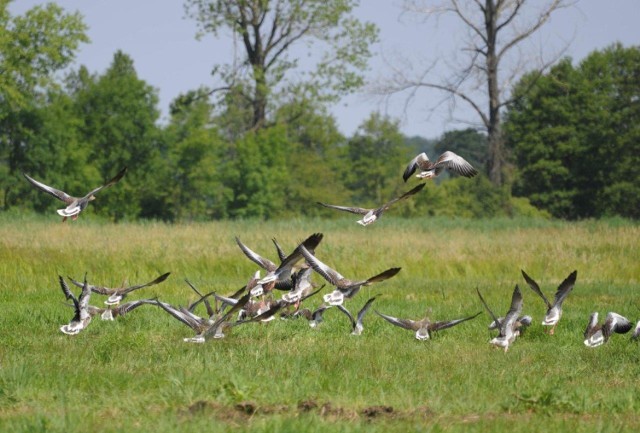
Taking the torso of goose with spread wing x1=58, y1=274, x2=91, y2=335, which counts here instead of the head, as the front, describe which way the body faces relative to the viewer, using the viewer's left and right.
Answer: facing away from the viewer and to the right of the viewer

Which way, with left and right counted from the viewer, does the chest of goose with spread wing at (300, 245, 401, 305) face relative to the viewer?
facing away from the viewer and to the right of the viewer

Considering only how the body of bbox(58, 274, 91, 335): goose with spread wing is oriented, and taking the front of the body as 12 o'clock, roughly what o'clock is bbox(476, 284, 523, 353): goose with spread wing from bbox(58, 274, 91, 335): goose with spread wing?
bbox(476, 284, 523, 353): goose with spread wing is roughly at 2 o'clock from bbox(58, 274, 91, 335): goose with spread wing.

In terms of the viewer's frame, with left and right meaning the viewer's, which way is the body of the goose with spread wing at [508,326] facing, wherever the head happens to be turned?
facing away from the viewer and to the right of the viewer

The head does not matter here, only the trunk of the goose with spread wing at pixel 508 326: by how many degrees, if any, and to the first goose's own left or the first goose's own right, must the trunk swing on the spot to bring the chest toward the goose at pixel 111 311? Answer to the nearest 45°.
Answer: approximately 135° to the first goose's own left

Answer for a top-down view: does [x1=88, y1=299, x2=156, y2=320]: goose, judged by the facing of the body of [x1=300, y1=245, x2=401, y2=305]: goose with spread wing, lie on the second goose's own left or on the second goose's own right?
on the second goose's own left
